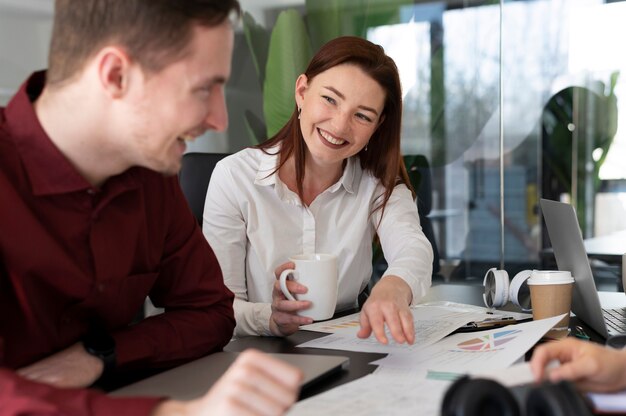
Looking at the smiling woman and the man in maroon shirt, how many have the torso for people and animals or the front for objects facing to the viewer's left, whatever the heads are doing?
0

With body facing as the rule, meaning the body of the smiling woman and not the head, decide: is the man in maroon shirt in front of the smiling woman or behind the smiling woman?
in front

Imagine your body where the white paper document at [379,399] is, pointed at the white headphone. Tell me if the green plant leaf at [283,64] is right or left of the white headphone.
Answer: left

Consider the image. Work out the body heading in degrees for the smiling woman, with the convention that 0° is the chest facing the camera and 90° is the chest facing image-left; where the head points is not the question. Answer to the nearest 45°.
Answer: approximately 0°

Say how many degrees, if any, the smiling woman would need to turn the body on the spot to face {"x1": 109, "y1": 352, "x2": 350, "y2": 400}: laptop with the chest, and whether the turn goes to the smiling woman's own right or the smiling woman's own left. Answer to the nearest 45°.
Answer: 0° — they already face it

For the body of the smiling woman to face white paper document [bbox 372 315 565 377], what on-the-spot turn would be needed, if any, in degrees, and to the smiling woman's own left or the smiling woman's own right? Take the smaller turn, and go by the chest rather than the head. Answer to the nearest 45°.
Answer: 0° — they already face it

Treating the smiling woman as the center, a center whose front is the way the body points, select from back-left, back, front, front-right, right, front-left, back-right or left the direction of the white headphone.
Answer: front-left

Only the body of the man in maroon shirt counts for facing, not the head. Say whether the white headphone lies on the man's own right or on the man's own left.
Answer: on the man's own left

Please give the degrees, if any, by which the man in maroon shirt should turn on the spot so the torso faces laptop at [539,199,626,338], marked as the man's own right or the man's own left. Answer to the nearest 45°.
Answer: approximately 45° to the man's own left

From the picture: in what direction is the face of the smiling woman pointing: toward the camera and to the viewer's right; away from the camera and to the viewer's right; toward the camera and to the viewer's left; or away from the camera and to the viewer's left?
toward the camera and to the viewer's left

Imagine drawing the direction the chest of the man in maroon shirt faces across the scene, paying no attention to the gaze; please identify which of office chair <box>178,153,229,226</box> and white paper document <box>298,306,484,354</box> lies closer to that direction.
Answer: the white paper document

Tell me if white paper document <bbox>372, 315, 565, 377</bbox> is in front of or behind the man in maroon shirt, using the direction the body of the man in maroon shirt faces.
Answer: in front

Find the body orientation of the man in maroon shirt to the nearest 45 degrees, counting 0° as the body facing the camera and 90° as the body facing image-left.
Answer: approximately 315°

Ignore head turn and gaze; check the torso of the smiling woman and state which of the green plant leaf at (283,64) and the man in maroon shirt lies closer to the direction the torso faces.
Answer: the man in maroon shirt
